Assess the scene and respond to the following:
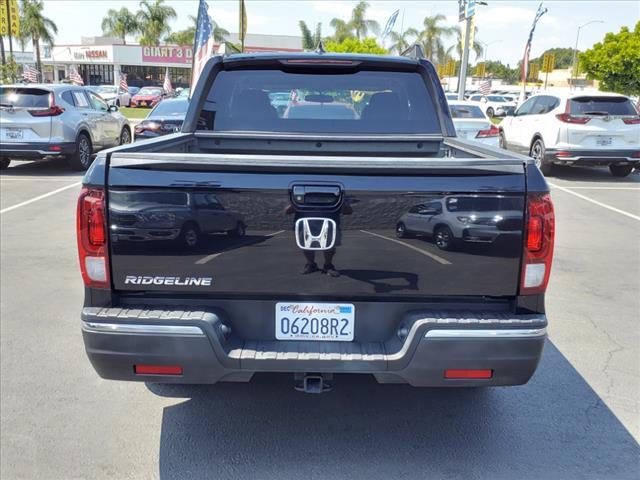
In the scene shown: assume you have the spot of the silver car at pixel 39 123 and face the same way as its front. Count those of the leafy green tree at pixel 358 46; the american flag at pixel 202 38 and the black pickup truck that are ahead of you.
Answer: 2

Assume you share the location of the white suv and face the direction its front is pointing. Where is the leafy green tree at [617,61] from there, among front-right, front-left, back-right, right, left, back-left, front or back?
front-right

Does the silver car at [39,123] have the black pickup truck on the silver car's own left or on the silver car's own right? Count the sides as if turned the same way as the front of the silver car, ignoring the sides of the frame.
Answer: on the silver car's own right

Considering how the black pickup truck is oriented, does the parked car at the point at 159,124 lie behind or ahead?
ahead

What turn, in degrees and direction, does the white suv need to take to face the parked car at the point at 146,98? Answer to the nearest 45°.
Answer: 0° — it already faces it

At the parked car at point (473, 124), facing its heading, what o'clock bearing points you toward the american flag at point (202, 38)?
The american flag is roughly at 11 o'clock from the parked car.

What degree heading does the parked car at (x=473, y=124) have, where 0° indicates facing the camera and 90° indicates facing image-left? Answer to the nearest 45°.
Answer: approximately 135°

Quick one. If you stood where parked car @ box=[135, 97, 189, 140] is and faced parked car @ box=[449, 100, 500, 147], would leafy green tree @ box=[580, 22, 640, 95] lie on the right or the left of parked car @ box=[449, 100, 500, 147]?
left

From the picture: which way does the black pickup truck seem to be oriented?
away from the camera

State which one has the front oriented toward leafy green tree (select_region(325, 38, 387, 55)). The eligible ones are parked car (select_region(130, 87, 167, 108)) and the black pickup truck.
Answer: the black pickup truck
